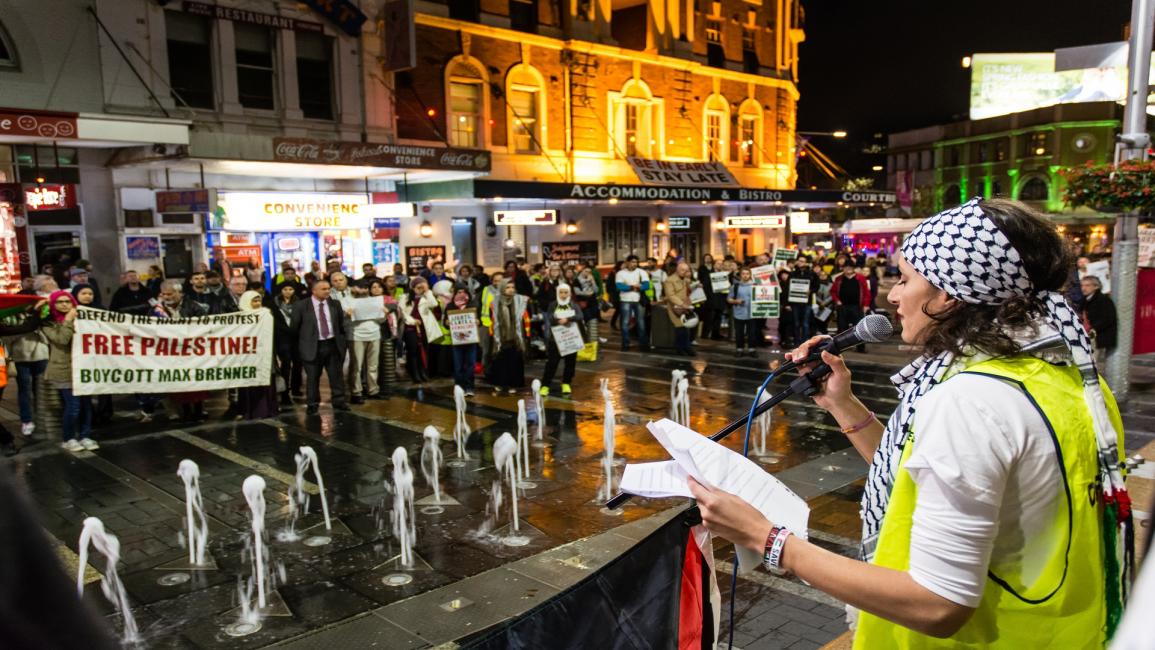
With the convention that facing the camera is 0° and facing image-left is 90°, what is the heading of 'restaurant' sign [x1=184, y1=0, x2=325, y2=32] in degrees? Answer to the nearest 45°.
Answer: approximately 315°

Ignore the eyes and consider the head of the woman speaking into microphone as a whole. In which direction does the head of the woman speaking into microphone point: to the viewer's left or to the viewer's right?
to the viewer's left

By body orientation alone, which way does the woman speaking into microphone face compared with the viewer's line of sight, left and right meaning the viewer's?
facing to the left of the viewer

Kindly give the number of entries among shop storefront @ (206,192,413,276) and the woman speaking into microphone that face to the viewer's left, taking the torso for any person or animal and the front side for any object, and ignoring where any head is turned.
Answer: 1

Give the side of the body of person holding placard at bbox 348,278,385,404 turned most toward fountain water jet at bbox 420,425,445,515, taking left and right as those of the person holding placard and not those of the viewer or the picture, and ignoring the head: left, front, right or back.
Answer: front

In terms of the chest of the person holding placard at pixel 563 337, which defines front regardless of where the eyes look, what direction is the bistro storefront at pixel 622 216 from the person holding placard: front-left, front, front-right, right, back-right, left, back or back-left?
back
